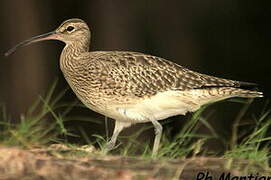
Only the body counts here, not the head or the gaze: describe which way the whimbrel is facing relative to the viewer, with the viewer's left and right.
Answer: facing to the left of the viewer
